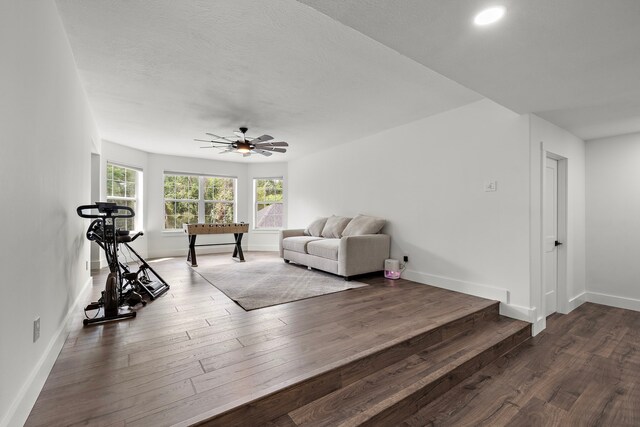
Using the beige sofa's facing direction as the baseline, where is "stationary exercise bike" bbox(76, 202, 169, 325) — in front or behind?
in front

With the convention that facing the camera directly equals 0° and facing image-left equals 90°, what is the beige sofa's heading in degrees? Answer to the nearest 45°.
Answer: approximately 45°

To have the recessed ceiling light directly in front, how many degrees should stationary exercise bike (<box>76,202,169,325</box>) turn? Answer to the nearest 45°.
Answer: approximately 45° to its left

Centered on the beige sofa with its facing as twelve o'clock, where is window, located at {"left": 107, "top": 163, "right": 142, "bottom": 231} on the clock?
The window is roughly at 2 o'clock from the beige sofa.

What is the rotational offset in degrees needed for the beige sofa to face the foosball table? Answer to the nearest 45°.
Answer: approximately 45° to its right

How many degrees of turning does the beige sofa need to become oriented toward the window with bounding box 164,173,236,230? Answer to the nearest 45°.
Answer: approximately 90° to its right

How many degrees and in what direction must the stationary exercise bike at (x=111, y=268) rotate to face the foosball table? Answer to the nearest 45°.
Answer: approximately 135° to its left

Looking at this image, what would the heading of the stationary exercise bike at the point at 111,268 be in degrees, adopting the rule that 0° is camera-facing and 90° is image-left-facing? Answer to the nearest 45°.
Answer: approximately 0°

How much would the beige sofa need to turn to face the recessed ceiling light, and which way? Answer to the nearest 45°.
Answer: approximately 45° to its left

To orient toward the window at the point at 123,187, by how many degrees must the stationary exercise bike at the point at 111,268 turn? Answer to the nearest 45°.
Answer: approximately 180°

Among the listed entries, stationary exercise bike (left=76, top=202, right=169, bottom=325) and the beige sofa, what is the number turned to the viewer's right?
0

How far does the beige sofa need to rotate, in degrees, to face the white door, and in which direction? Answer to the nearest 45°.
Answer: approximately 135° to its left

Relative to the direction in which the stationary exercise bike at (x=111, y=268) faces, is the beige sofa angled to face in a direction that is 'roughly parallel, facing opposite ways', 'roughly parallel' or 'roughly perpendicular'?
roughly perpendicular

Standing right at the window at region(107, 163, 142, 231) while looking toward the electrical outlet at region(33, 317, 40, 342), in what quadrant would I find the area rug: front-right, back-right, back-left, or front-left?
front-left
